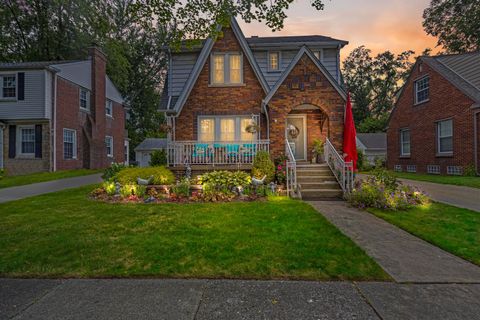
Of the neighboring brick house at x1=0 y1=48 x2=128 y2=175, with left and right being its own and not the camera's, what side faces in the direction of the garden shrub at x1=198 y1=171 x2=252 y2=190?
left

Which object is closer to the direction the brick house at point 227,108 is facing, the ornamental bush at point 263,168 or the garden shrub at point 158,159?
the ornamental bush

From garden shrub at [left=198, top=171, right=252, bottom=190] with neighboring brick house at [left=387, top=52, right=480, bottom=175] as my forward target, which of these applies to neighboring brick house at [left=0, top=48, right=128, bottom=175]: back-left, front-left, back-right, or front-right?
back-left

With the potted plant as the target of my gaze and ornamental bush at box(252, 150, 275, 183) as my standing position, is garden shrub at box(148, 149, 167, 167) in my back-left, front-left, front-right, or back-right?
back-left

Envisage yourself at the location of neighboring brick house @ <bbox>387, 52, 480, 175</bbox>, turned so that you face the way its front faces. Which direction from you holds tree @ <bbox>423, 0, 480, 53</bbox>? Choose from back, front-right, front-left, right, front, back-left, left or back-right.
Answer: back-left

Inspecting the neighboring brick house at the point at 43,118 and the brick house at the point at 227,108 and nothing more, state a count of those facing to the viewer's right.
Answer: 0

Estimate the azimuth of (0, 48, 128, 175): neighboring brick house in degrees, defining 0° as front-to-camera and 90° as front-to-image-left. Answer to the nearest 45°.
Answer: approximately 45°

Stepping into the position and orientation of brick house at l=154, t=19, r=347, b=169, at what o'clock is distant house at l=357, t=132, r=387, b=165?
The distant house is roughly at 7 o'clock from the brick house.

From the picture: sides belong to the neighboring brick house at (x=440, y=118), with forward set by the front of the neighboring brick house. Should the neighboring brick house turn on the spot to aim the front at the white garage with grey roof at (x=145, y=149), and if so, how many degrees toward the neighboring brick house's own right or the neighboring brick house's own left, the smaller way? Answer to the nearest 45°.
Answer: approximately 135° to the neighboring brick house's own right

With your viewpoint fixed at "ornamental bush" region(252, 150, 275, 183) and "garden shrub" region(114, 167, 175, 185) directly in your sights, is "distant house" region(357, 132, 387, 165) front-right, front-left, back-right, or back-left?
back-right

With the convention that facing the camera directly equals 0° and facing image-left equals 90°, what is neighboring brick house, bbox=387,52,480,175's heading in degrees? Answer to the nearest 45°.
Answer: approximately 315°

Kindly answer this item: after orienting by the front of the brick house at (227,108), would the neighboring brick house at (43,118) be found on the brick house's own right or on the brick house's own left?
on the brick house's own right

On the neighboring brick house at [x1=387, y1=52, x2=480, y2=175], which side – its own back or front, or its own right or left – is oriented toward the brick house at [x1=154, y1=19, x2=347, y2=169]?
right

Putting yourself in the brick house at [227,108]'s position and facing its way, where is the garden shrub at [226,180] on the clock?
The garden shrub is roughly at 12 o'clock from the brick house.

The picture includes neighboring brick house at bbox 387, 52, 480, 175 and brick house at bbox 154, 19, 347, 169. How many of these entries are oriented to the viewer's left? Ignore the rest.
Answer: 0
